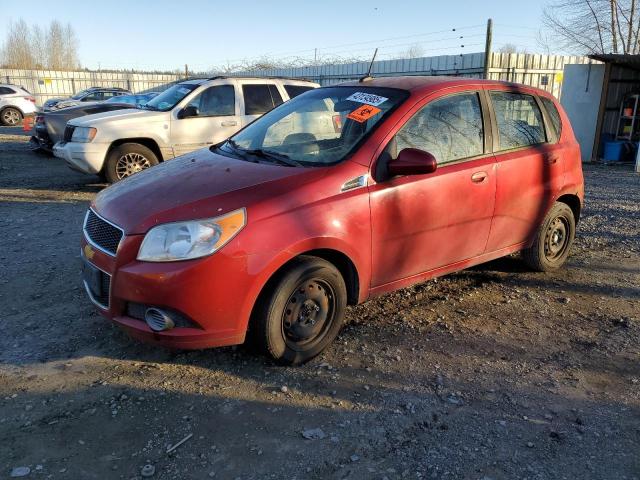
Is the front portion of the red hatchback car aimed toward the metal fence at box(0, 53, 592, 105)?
no

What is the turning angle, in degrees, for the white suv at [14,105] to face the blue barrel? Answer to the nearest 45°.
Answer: approximately 135° to its left

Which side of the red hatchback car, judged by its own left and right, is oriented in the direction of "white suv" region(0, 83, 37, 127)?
right

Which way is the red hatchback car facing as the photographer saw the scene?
facing the viewer and to the left of the viewer

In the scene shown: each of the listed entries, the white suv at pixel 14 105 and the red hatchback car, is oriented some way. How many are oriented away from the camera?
0

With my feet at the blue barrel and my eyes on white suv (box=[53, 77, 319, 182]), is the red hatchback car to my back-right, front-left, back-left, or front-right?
front-left

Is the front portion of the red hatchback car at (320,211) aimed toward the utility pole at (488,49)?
no

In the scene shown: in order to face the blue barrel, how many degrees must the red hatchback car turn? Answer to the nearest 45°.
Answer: approximately 180°

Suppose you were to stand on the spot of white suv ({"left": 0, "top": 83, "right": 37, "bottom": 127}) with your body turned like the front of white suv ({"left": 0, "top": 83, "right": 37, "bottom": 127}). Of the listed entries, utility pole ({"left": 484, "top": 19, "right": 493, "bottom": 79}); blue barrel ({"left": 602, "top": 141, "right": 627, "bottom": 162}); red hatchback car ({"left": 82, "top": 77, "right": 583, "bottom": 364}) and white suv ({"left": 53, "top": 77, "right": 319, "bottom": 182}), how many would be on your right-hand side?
0

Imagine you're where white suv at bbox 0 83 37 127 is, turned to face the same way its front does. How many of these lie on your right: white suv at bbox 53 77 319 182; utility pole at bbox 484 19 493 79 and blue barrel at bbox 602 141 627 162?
0

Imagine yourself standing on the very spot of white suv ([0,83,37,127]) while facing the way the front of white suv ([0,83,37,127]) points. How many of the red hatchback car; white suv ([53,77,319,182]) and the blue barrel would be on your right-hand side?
0

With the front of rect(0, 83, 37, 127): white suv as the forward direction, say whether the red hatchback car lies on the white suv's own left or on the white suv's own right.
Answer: on the white suv's own left

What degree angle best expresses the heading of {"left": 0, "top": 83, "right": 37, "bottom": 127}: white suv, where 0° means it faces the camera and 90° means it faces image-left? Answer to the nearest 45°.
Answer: approximately 90°

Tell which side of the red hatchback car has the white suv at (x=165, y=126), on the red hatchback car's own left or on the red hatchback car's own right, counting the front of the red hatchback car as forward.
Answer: on the red hatchback car's own right

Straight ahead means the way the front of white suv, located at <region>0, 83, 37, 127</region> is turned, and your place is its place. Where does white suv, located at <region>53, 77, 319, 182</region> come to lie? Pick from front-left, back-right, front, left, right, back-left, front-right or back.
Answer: left

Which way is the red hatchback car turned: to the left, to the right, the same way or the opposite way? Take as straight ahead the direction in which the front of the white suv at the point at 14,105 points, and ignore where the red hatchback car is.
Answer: the same way
